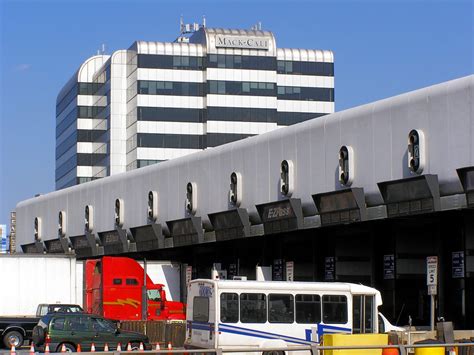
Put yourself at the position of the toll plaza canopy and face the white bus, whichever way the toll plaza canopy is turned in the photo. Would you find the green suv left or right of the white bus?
right

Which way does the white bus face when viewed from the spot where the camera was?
facing away from the viewer and to the right of the viewer

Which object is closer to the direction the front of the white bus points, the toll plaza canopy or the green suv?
the toll plaza canopy

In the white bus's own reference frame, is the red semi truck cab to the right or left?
on its left

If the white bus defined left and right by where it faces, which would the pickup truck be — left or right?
on its left
